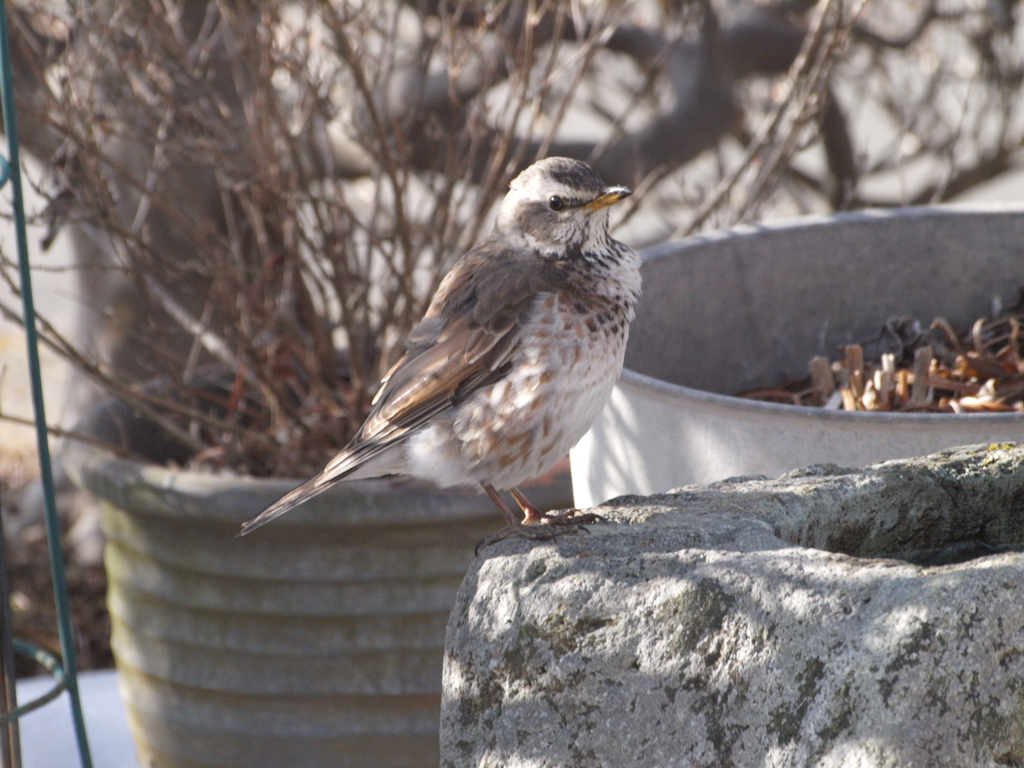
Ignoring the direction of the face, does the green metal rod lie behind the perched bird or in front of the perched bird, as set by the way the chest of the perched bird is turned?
behind

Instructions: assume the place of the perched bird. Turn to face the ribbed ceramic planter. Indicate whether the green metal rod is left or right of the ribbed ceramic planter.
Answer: left

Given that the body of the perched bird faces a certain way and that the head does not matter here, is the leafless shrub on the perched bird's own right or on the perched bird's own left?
on the perched bird's own left

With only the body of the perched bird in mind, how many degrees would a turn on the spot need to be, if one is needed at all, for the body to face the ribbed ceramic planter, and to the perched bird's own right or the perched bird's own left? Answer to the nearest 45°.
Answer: approximately 135° to the perched bird's own left

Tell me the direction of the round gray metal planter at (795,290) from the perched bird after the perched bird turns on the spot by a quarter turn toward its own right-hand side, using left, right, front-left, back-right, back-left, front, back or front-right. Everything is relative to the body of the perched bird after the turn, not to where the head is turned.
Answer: back-left

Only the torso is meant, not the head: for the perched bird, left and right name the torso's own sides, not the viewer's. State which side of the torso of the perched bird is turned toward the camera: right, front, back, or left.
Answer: right
